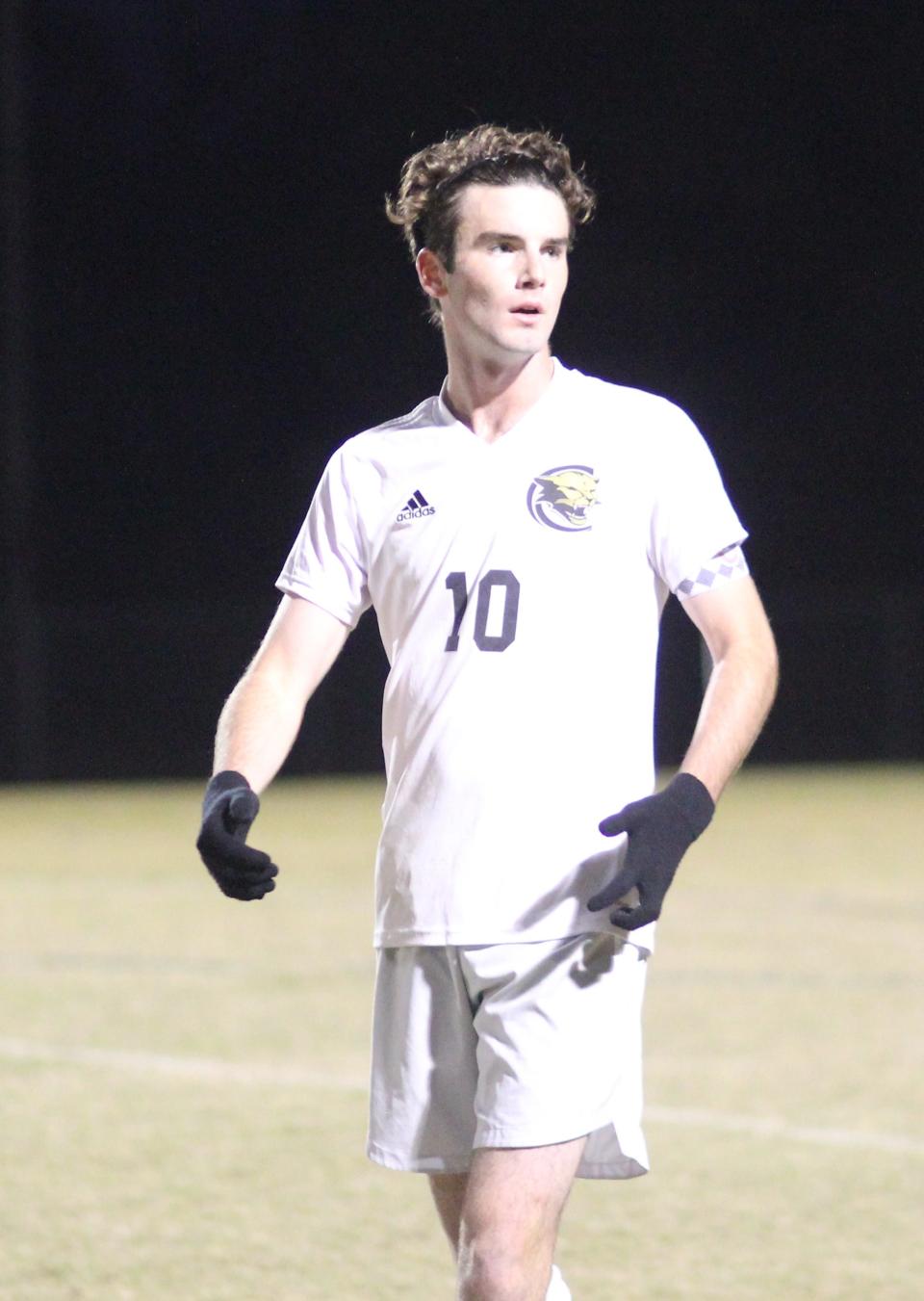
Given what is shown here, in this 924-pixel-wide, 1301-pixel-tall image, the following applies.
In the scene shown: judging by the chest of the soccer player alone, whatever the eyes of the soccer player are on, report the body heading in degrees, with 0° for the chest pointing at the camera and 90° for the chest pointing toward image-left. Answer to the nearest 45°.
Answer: approximately 0°
